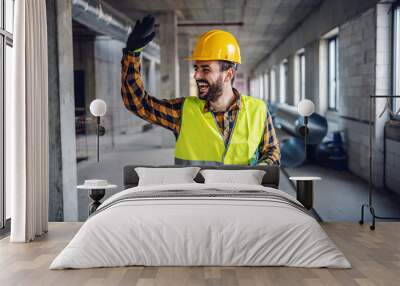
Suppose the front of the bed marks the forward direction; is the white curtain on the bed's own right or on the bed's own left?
on the bed's own right

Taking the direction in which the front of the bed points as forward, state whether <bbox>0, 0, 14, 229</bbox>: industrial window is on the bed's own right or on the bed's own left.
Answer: on the bed's own right

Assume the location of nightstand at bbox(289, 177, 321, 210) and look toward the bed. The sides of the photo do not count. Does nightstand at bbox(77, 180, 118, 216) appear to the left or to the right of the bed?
right

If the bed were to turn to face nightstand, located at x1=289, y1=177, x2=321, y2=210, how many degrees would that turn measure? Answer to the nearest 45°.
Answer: approximately 135° to its left

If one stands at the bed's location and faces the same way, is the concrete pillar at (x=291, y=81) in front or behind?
behind

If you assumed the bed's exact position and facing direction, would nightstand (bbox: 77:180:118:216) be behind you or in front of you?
behind

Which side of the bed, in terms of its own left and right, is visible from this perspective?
front
